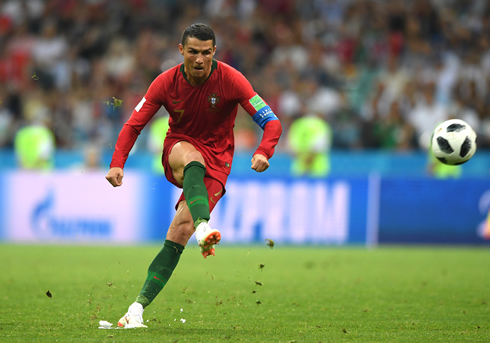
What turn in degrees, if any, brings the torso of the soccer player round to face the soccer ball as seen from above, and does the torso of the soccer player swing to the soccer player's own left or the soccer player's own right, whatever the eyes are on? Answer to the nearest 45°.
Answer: approximately 90° to the soccer player's own left

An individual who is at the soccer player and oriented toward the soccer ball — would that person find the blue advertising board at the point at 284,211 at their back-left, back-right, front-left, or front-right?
back-left

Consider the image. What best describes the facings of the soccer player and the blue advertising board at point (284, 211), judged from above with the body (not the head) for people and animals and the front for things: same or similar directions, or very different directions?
same or similar directions

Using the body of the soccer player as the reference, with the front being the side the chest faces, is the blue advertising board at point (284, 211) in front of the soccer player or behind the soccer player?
behind

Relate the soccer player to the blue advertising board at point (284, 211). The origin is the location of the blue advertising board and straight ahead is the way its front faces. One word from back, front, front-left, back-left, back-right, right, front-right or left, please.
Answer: front

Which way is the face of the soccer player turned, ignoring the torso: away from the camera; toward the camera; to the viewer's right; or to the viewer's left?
toward the camera

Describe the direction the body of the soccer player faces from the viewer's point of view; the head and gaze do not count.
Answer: toward the camera

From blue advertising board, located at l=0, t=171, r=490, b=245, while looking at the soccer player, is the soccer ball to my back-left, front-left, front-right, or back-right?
front-left

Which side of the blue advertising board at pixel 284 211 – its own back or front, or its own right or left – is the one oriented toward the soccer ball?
front

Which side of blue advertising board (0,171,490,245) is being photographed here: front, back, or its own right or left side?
front

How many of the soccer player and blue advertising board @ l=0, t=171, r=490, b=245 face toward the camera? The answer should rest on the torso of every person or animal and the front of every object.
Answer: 2
